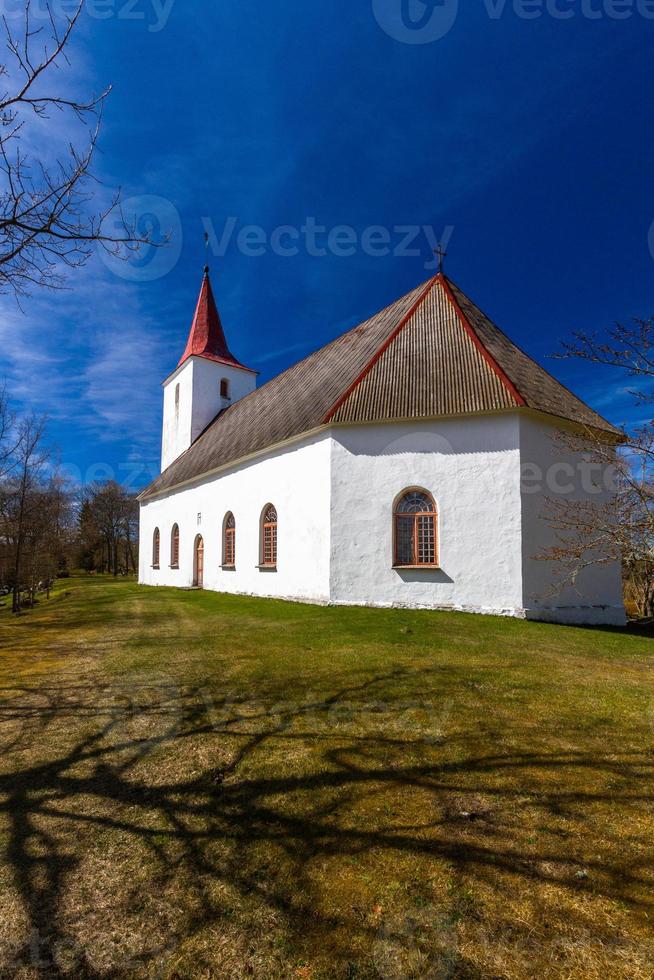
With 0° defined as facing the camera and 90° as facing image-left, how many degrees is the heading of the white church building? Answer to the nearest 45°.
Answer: approximately 135°
